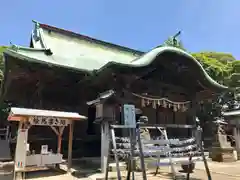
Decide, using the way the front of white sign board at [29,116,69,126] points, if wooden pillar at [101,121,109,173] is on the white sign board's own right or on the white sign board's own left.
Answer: on the white sign board's own left

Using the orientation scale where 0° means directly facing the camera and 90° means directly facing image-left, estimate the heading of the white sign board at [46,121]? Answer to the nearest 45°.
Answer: approximately 0°

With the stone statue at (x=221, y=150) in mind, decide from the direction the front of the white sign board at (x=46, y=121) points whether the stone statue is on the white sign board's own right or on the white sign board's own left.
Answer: on the white sign board's own left
